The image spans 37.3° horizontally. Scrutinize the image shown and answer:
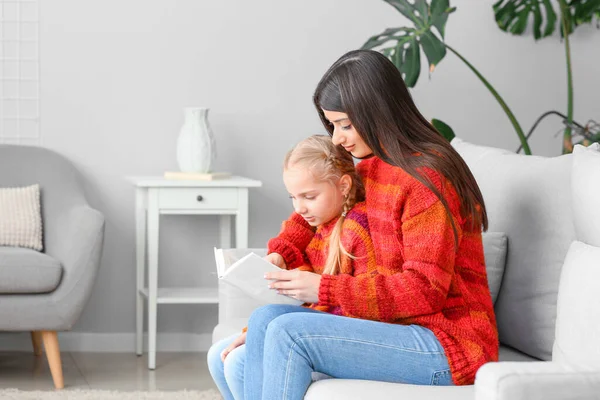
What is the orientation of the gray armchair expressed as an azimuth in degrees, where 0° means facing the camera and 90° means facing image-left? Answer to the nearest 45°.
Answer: approximately 0°

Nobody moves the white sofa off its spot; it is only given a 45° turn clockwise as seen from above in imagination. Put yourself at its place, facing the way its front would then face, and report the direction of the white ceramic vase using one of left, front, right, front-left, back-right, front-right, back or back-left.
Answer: front-right

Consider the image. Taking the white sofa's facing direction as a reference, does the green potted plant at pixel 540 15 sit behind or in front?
behind

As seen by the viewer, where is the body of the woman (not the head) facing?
to the viewer's left

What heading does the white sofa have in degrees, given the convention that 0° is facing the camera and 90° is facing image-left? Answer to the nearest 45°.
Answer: approximately 45°

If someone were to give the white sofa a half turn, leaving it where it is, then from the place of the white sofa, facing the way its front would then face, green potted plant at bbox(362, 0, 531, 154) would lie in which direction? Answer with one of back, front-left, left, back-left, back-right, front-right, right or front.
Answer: front-left

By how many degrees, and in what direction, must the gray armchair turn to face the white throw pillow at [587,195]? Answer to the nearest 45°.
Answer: approximately 45° to its left

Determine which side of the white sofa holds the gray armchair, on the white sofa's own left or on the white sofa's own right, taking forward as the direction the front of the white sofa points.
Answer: on the white sofa's own right

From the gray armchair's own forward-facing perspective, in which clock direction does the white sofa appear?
The white sofa is roughly at 11 o'clock from the gray armchair.

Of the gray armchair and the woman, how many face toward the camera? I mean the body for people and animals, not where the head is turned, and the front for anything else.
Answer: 1
